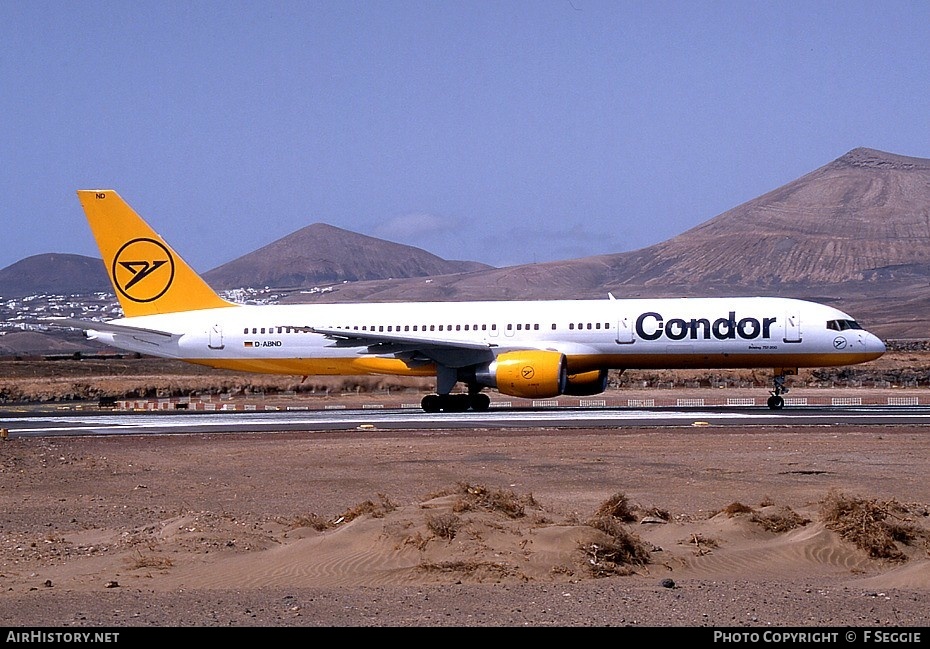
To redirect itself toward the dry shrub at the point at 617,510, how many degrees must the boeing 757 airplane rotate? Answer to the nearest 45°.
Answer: approximately 90° to its right

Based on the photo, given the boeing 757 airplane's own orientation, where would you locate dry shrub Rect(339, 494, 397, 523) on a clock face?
The dry shrub is roughly at 3 o'clock from the boeing 757 airplane.

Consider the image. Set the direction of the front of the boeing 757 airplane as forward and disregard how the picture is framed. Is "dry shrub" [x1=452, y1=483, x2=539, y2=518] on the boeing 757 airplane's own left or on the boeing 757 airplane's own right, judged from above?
on the boeing 757 airplane's own right

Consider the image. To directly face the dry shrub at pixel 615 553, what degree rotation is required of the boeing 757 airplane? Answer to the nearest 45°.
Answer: approximately 90° to its right

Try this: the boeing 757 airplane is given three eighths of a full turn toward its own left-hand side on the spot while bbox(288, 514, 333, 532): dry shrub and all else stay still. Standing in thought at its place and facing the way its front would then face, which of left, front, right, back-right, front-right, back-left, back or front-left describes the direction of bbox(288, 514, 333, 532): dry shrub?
back-left

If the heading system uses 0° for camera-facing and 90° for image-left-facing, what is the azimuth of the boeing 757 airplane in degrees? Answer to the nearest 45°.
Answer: approximately 270°

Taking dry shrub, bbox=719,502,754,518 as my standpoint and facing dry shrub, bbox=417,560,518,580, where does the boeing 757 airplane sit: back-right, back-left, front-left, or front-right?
back-right

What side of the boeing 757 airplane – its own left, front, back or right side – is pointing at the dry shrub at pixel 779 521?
right

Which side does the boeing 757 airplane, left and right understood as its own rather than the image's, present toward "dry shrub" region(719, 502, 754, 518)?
right

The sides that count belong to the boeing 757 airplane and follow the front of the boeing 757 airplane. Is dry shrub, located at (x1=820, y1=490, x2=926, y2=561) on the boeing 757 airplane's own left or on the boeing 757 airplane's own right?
on the boeing 757 airplane's own right

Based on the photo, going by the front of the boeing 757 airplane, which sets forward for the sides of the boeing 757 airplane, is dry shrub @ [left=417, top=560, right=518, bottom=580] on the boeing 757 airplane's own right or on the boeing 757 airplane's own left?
on the boeing 757 airplane's own right

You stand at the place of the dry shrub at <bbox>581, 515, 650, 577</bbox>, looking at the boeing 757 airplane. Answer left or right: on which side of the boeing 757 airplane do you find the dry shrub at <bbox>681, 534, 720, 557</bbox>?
right
